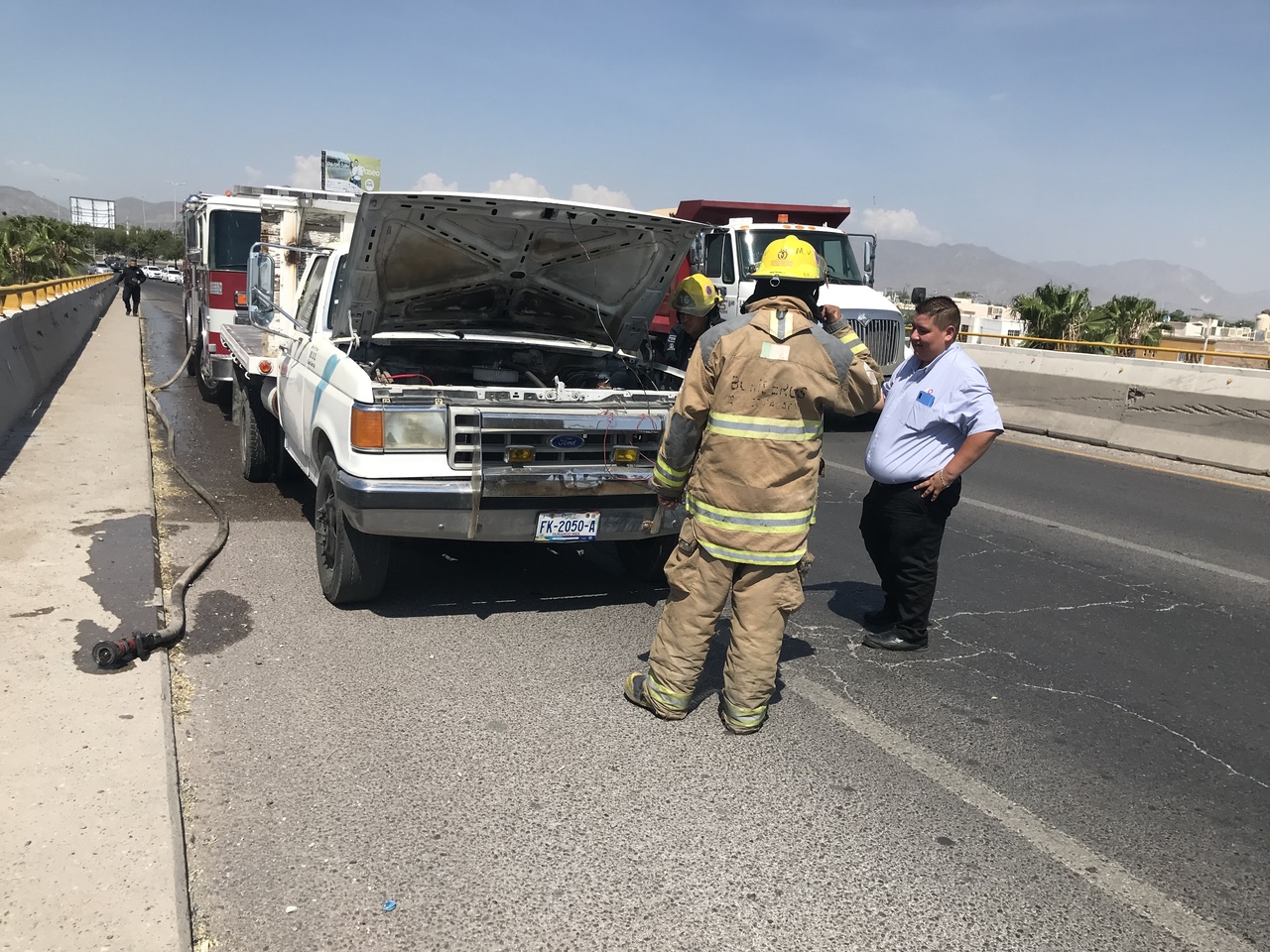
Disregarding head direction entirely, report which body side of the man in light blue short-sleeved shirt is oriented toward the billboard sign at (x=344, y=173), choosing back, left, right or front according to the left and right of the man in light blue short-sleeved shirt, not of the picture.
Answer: right

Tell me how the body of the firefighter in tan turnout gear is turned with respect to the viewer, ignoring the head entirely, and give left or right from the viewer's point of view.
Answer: facing away from the viewer

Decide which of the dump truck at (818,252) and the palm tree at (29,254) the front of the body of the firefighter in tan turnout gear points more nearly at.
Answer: the dump truck

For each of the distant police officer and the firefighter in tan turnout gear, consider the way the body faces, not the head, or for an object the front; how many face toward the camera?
1

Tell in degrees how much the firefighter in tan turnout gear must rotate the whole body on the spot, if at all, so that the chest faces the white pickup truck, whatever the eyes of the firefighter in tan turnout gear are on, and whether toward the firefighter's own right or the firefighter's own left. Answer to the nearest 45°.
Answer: approximately 45° to the firefighter's own left

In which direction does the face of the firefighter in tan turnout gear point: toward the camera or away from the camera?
away from the camera

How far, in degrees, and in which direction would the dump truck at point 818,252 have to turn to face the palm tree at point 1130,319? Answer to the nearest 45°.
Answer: approximately 90° to its left

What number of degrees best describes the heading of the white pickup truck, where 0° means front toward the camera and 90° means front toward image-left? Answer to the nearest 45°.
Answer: approximately 315°

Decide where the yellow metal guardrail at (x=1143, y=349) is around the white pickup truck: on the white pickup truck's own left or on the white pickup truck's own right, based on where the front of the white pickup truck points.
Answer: on the white pickup truck's own left

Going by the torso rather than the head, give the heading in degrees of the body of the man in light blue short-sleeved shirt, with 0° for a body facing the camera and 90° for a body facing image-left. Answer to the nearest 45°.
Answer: approximately 45°

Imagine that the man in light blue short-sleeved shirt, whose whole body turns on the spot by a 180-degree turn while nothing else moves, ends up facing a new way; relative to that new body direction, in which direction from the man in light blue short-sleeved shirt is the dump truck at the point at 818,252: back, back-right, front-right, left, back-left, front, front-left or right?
front-left

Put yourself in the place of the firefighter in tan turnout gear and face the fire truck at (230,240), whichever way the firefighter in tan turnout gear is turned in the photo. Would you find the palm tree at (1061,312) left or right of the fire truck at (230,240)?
right
